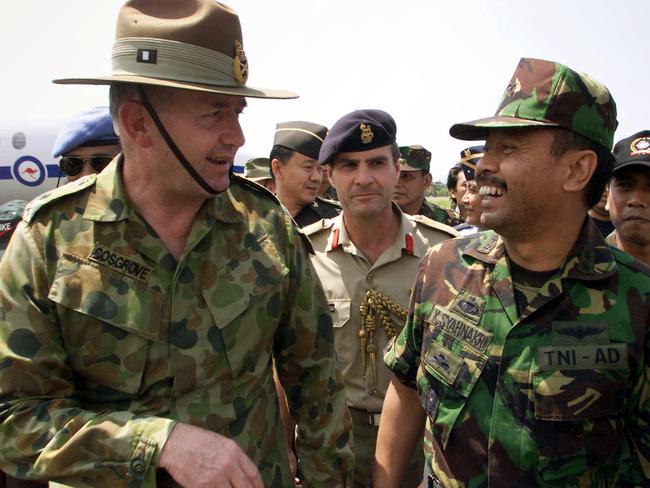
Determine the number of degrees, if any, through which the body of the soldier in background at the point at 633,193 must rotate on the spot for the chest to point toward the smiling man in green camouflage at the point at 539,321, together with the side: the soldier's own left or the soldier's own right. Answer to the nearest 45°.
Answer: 0° — they already face them

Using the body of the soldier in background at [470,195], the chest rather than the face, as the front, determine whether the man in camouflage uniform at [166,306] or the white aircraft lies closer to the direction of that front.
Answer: the man in camouflage uniform

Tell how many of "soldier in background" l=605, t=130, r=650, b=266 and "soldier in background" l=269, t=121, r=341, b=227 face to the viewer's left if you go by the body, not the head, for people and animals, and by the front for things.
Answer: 0

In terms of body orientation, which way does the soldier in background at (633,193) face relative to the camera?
toward the camera

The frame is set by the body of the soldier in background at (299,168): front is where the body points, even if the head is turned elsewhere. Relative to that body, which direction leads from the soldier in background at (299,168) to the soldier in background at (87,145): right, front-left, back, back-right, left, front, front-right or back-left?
right

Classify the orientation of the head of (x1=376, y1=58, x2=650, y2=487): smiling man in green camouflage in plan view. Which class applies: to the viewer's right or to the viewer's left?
to the viewer's left

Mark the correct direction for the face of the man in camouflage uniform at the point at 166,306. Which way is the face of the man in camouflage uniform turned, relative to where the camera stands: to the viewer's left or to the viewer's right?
to the viewer's right

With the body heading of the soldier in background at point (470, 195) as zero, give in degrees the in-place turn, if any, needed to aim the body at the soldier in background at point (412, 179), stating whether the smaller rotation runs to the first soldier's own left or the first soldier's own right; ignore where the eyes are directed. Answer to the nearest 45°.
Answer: approximately 90° to the first soldier's own right

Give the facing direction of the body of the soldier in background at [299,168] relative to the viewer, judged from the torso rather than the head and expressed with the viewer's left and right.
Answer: facing the viewer and to the right of the viewer

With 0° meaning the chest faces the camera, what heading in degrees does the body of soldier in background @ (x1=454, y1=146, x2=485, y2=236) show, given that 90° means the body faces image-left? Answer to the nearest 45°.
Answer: approximately 45°

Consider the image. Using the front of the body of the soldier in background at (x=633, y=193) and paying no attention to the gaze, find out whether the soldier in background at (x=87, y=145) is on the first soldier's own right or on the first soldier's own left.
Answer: on the first soldier's own right

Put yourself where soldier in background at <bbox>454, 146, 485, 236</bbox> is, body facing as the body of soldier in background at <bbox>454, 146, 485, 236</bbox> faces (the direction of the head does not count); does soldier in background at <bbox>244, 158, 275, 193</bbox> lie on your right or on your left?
on your right
